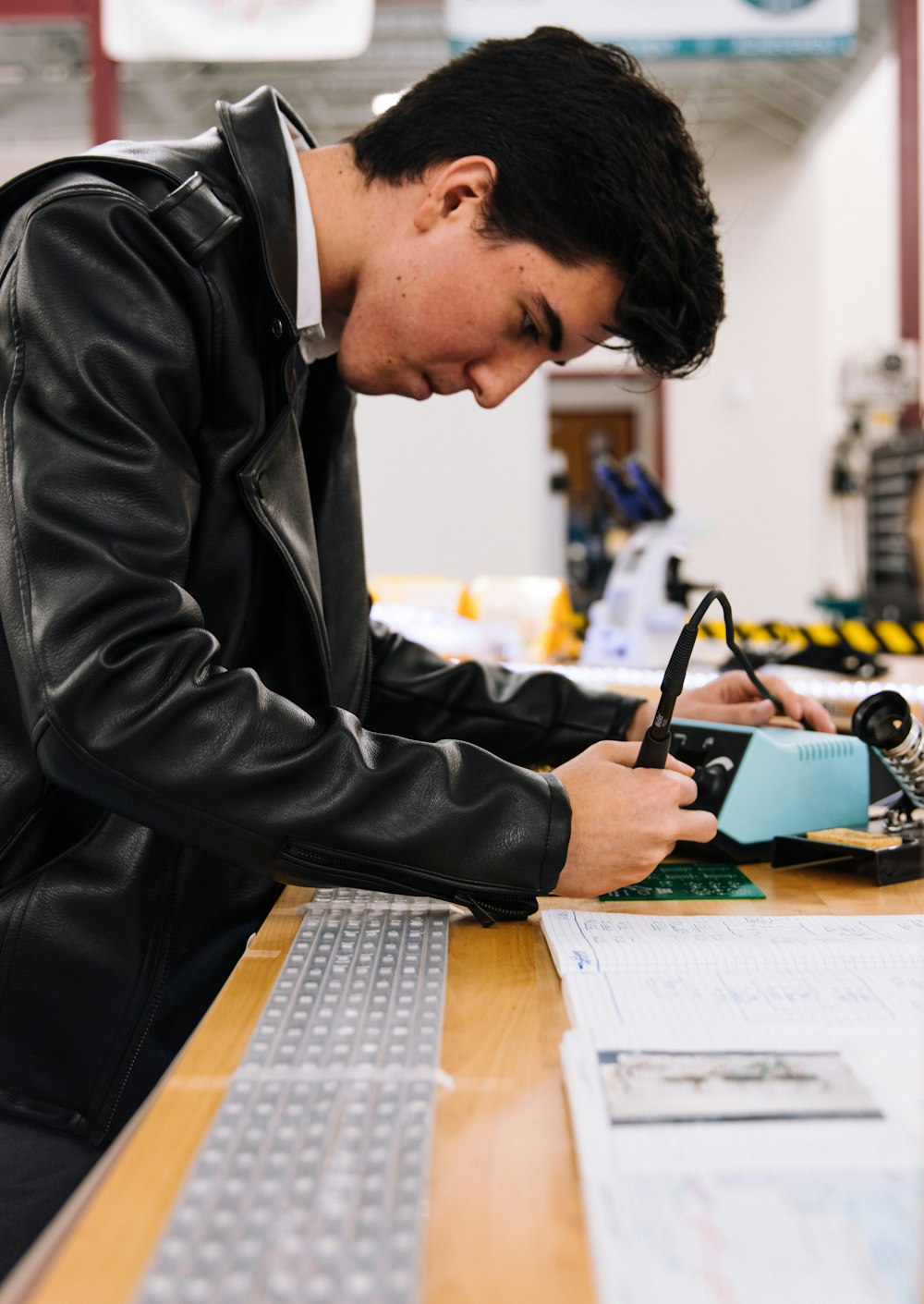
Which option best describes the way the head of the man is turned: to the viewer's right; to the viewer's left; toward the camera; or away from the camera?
to the viewer's right

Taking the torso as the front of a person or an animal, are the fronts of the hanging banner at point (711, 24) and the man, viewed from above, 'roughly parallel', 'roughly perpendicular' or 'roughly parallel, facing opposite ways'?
roughly perpendicular

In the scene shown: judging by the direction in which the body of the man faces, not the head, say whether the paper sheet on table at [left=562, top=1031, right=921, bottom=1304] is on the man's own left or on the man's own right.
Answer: on the man's own right

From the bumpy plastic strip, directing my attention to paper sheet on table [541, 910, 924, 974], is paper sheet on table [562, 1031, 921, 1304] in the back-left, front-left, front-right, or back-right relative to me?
front-right

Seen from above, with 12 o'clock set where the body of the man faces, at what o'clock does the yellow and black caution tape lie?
The yellow and black caution tape is roughly at 10 o'clock from the man.

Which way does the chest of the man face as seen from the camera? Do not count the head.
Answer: to the viewer's right

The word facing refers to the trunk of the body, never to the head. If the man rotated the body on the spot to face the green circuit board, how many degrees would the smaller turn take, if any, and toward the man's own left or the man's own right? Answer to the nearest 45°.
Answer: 0° — they already face it

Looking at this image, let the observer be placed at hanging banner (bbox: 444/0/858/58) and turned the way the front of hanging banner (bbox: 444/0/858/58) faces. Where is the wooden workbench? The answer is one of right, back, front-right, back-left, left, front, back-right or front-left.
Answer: front

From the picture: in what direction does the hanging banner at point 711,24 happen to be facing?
toward the camera

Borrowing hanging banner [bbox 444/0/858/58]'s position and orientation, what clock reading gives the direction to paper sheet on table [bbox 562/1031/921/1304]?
The paper sheet on table is roughly at 12 o'clock from the hanging banner.

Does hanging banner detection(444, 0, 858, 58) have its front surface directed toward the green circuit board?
yes

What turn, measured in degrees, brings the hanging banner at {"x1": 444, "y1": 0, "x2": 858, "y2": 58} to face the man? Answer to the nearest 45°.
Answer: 0° — it already faces them

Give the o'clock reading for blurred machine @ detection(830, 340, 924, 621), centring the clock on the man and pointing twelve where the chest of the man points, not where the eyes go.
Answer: The blurred machine is roughly at 10 o'clock from the man.
